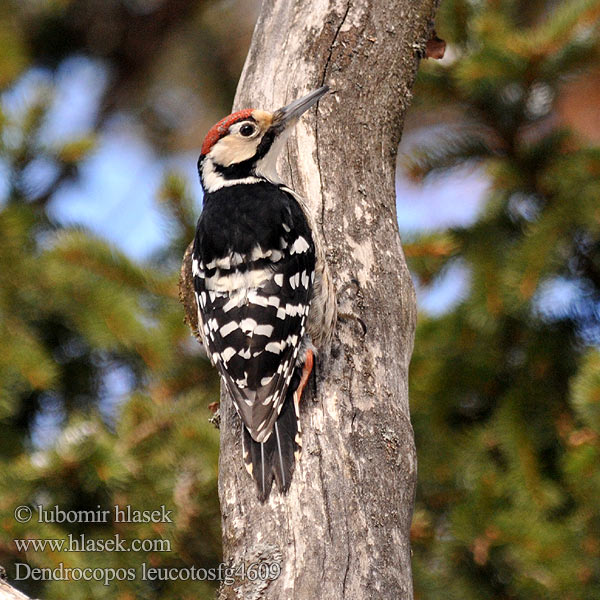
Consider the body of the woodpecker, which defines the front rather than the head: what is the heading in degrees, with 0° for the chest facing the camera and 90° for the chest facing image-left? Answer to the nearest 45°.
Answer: approximately 225°
